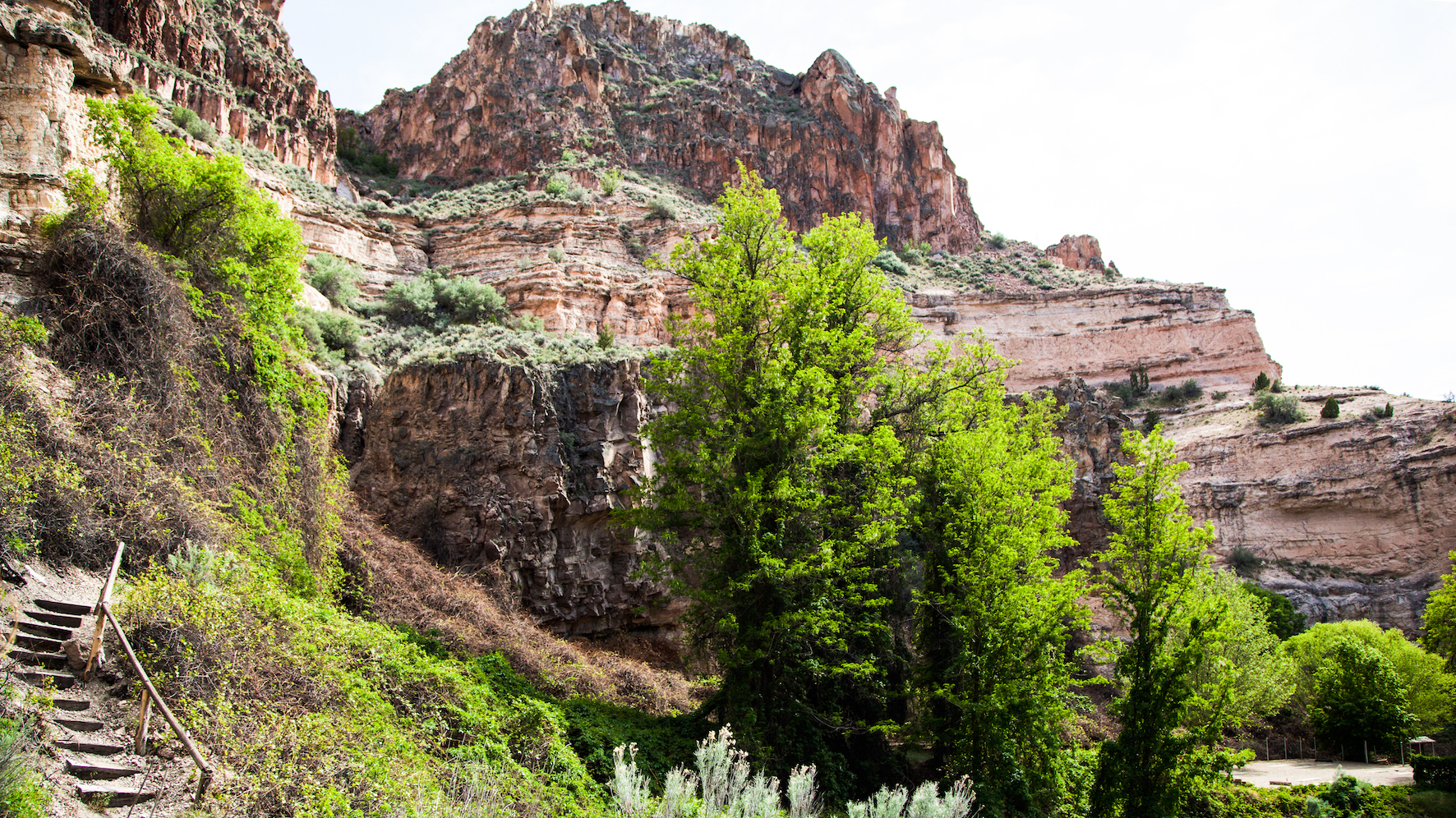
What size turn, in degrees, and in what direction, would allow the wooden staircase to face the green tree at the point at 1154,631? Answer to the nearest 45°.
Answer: approximately 90° to its left

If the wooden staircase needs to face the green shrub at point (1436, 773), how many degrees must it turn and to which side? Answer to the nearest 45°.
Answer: approximately 90° to its left

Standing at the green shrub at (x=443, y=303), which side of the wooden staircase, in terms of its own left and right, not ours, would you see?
back

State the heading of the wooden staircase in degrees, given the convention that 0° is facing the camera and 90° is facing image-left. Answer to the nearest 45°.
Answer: approximately 0°

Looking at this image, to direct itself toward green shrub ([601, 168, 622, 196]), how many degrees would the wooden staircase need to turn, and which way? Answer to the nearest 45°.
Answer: approximately 135° to its left

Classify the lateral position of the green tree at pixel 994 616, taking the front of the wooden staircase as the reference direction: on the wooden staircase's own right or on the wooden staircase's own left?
on the wooden staircase's own left

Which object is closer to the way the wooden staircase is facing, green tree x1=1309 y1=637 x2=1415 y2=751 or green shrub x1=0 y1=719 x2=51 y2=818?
the green shrub
